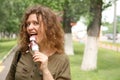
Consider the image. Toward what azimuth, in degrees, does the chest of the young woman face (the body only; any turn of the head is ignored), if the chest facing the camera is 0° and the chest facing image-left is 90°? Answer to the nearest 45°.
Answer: approximately 45°

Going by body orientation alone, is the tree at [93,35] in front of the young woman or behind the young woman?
behind

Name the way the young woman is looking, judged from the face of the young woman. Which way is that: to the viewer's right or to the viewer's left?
to the viewer's left
